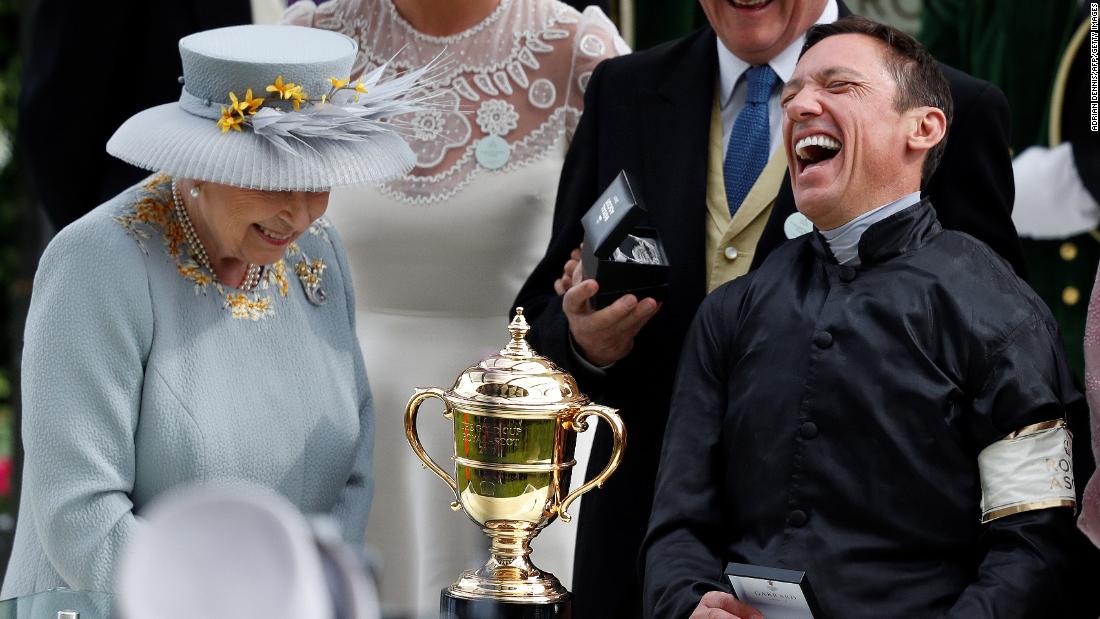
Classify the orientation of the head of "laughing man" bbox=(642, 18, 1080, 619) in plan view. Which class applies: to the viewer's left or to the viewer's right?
to the viewer's left

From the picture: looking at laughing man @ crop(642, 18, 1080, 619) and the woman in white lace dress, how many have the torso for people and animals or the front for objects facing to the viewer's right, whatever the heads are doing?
0

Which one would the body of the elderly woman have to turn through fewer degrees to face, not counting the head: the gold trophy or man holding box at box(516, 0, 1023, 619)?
the gold trophy

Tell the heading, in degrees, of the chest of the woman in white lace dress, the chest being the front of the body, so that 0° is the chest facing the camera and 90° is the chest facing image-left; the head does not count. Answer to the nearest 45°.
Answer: approximately 0°

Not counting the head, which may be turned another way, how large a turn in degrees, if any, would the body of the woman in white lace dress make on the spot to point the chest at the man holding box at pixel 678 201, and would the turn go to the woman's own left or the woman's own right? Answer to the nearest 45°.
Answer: approximately 45° to the woman's own left

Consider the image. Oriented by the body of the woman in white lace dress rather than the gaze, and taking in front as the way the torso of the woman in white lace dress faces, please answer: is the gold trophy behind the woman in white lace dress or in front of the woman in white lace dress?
in front

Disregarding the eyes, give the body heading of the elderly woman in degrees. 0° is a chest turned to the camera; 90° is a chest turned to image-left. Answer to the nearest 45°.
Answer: approximately 315°

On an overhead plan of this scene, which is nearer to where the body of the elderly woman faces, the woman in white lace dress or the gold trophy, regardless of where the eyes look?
the gold trophy

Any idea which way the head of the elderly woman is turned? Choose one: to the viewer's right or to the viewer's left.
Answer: to the viewer's right

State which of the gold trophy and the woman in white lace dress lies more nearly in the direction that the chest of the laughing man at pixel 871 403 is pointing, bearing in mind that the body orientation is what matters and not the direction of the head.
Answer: the gold trophy

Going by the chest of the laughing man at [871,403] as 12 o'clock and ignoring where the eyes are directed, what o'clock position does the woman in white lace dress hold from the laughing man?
The woman in white lace dress is roughly at 3 o'clock from the laughing man.
